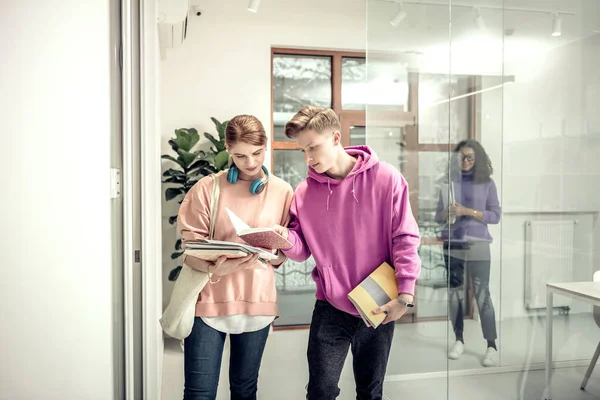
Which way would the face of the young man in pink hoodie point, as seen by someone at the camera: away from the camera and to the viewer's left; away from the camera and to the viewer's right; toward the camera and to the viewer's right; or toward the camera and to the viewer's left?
toward the camera and to the viewer's left

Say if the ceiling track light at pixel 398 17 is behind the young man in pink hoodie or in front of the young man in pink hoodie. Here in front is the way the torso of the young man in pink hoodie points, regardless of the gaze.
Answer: behind

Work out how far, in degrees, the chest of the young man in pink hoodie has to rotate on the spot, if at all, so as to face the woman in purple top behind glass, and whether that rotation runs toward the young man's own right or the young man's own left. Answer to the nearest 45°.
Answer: approximately 180°

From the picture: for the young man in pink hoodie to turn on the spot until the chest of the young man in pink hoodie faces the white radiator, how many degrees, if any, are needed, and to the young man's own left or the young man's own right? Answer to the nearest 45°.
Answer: approximately 135° to the young man's own left

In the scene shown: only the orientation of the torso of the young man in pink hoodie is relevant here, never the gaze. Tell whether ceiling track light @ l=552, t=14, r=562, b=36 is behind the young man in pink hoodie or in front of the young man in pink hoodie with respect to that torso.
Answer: behind

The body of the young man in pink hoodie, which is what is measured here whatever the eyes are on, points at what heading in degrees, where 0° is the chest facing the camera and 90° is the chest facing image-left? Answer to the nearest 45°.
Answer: approximately 45°
